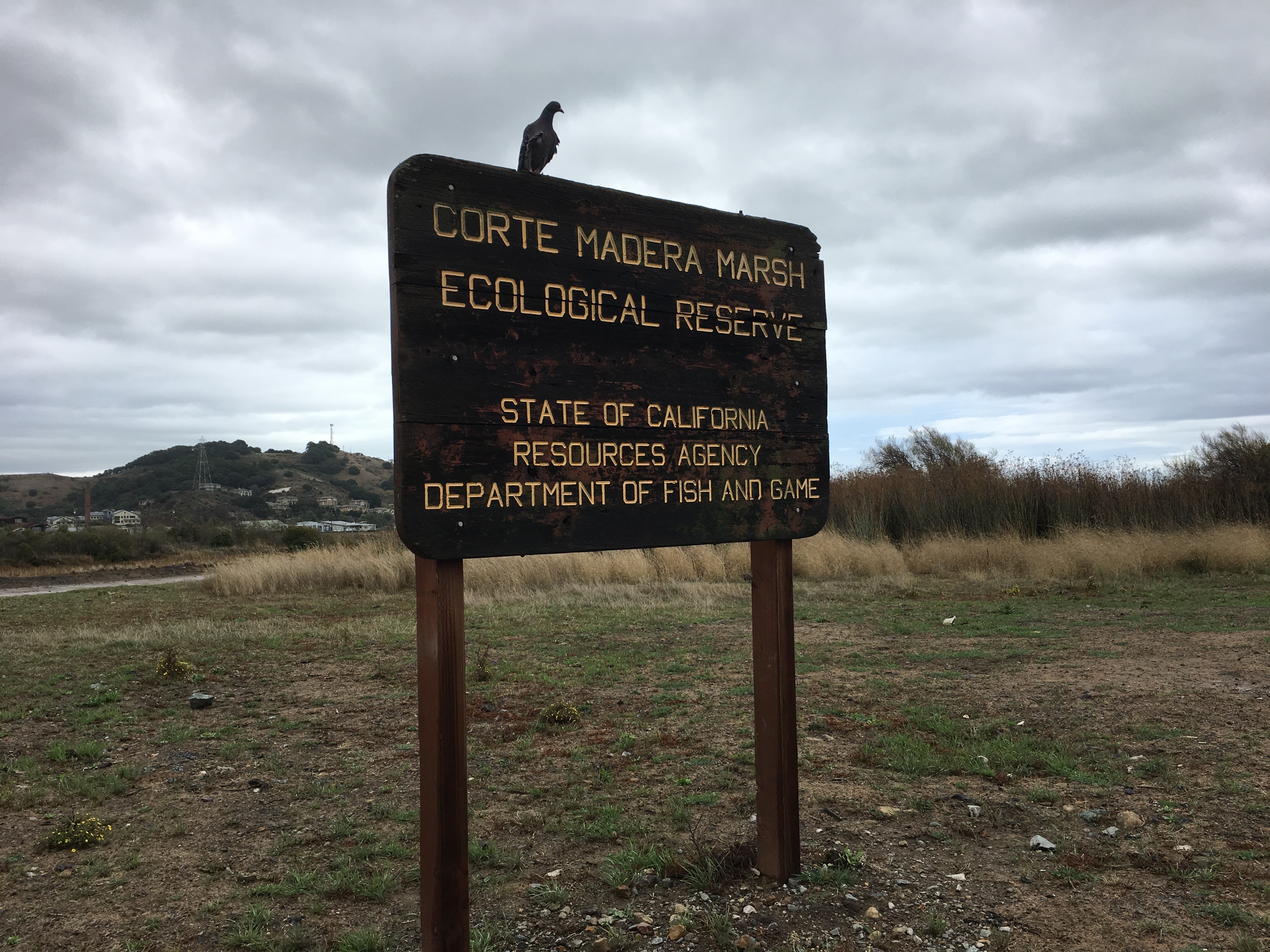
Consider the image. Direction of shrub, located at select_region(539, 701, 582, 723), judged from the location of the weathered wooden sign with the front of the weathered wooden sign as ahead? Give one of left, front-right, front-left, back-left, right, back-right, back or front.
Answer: back-left

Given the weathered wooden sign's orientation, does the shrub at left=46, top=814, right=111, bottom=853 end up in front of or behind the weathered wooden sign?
behind

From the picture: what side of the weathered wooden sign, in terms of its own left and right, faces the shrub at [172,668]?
back

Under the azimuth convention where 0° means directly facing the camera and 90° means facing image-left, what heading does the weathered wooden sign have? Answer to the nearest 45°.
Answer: approximately 315°

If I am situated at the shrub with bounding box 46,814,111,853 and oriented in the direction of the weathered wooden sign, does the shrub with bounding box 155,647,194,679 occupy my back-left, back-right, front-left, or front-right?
back-left

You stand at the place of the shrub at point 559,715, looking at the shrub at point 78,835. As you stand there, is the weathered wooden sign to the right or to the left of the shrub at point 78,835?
left
